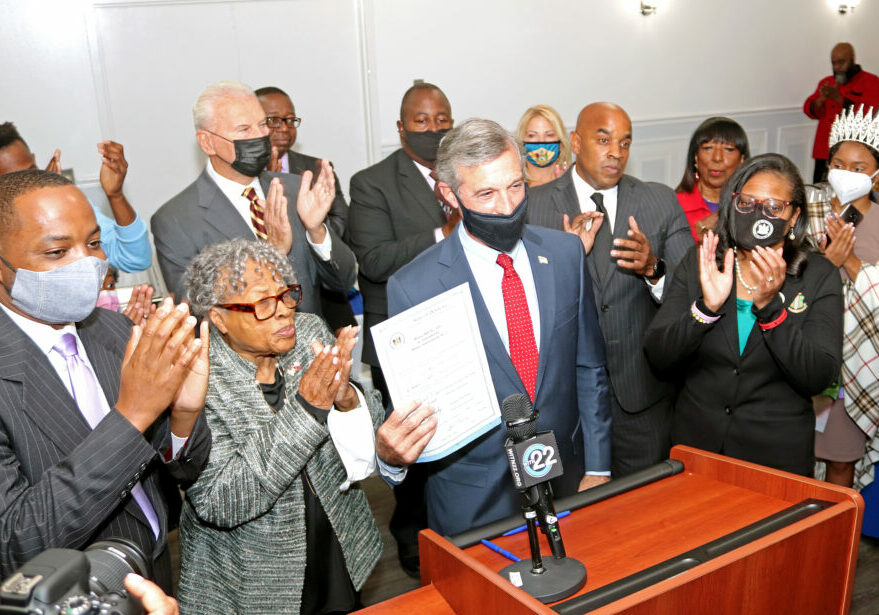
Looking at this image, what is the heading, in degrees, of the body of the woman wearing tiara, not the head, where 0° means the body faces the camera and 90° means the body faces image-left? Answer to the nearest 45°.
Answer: approximately 45°

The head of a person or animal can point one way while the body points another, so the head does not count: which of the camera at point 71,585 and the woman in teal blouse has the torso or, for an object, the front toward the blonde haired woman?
the camera

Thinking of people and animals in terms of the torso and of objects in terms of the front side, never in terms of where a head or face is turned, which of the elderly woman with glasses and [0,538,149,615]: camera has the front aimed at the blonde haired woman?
the camera

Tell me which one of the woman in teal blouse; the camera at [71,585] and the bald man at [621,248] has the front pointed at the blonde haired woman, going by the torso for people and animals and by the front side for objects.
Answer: the camera

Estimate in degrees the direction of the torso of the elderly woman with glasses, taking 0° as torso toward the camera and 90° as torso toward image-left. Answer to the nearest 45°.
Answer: approximately 315°

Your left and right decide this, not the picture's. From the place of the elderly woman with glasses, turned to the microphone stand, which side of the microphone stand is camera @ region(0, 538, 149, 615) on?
right

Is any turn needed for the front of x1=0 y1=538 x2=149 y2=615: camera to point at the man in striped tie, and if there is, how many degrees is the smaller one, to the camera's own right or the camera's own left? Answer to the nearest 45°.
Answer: approximately 45° to the camera's own left

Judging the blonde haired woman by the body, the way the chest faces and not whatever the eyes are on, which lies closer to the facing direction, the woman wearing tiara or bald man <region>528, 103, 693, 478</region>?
the bald man

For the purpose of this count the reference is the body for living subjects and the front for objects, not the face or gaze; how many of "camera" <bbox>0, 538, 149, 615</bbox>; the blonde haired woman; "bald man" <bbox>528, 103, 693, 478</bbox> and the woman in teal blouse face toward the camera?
3

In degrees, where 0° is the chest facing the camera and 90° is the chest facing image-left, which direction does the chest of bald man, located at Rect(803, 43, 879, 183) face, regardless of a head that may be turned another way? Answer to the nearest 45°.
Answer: approximately 45°

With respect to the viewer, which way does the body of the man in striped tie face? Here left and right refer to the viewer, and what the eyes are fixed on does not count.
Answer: facing the viewer and to the right of the viewer

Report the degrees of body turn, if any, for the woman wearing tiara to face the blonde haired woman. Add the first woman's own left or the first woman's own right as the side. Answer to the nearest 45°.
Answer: approximately 45° to the first woman's own right

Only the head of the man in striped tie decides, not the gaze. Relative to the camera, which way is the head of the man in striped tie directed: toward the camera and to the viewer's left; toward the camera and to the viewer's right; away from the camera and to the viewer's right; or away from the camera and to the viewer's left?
toward the camera and to the viewer's right

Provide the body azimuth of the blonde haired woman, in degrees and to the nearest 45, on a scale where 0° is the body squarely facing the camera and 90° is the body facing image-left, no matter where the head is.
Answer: approximately 0°

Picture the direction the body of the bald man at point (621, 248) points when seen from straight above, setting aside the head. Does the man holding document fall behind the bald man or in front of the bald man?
in front

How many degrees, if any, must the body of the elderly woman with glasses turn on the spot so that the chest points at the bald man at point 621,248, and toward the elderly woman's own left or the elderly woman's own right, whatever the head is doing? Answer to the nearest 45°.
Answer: approximately 90° to the elderly woman's own left

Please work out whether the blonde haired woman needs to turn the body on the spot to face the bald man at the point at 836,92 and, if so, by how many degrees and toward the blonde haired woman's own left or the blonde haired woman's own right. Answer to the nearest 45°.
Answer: approximately 135° to the blonde haired woman's own left

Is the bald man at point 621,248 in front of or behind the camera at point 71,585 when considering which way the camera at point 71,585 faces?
in front
